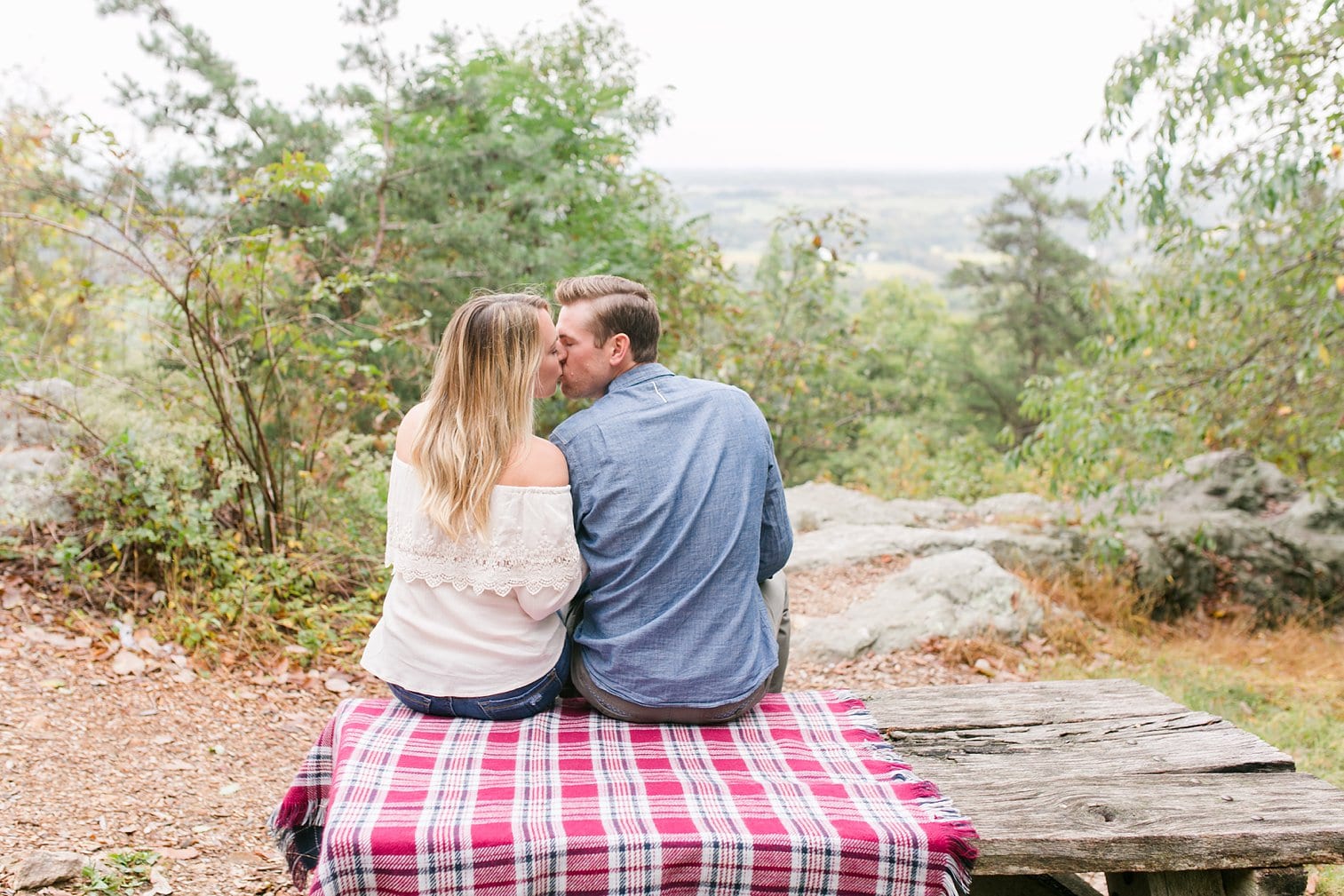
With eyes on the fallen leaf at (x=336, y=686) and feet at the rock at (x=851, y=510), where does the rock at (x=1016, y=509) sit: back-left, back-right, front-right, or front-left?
back-left

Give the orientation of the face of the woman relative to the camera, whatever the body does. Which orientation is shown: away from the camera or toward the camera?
away from the camera

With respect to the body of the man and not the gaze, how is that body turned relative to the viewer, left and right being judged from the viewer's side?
facing away from the viewer

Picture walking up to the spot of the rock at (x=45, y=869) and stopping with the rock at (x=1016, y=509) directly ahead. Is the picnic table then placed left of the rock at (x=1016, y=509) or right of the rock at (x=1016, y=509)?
right

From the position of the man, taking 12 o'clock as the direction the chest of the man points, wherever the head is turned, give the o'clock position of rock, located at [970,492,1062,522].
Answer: The rock is roughly at 1 o'clock from the man.

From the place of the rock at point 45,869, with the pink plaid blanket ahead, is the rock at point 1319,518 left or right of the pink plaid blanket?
left

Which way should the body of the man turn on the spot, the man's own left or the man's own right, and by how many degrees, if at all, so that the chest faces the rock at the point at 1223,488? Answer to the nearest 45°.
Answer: approximately 45° to the man's own right

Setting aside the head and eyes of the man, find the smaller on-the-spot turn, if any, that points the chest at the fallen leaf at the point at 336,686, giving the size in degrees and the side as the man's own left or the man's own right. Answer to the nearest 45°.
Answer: approximately 45° to the man's own left

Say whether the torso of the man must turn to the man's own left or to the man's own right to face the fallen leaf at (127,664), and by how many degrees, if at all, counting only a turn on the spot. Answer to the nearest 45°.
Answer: approximately 45° to the man's own left

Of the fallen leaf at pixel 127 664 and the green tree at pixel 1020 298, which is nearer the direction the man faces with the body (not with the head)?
the green tree
